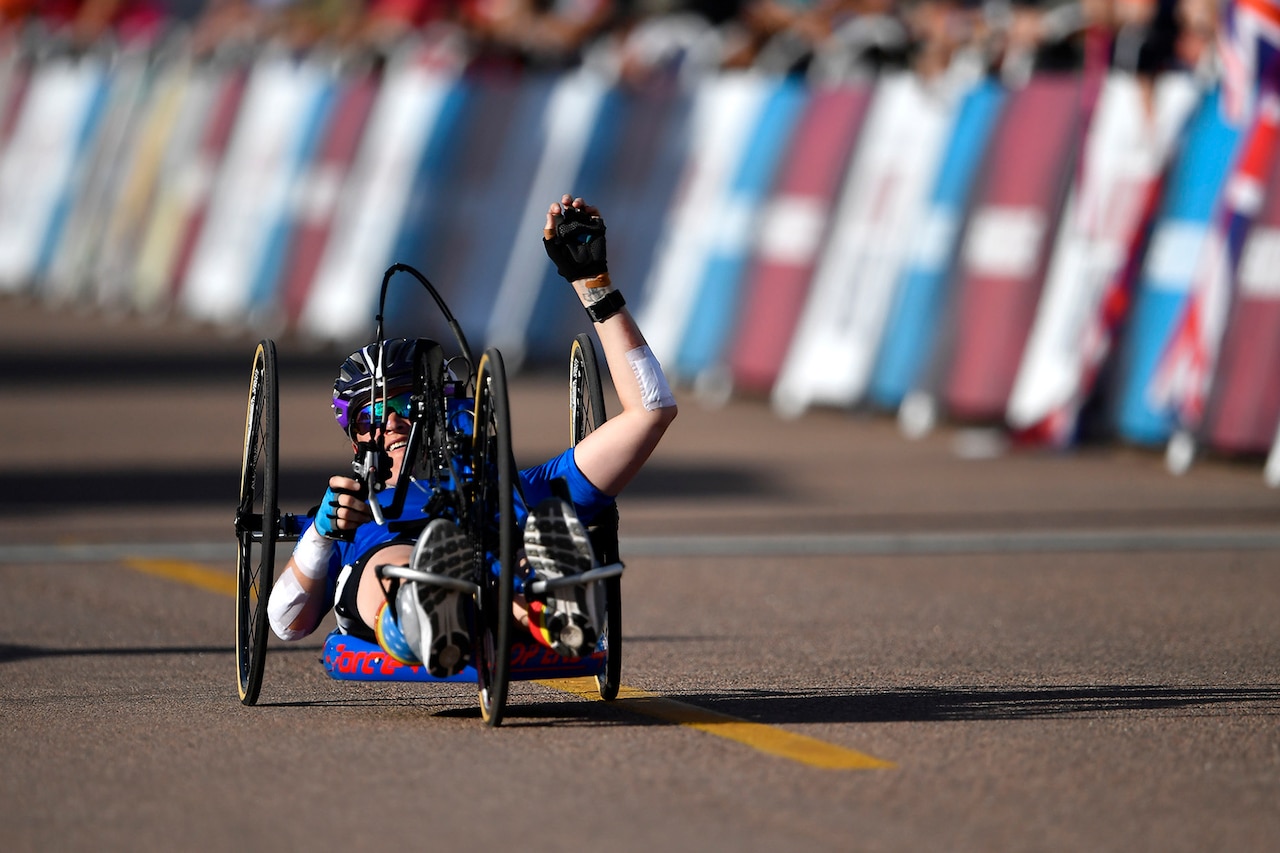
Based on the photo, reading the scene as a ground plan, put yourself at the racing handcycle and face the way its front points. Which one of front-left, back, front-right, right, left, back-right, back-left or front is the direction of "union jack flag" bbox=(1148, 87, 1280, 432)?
back-left

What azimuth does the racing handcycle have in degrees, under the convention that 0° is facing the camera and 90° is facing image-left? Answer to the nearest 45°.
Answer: approximately 0°

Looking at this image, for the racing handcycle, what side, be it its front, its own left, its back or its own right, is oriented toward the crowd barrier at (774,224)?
back

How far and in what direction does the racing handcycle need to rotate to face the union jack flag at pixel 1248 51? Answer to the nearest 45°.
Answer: approximately 135° to its left
